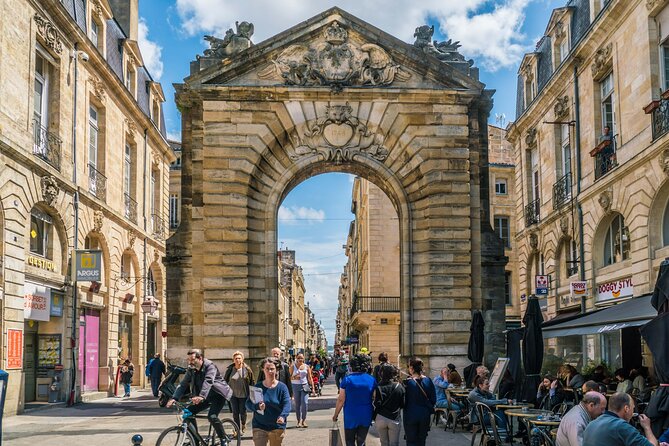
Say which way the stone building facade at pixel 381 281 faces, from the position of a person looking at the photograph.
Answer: facing to the left of the viewer

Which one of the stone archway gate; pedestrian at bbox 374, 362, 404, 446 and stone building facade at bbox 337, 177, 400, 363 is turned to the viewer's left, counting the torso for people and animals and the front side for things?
the stone building facade

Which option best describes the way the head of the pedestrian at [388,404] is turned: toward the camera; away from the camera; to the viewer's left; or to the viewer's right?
away from the camera

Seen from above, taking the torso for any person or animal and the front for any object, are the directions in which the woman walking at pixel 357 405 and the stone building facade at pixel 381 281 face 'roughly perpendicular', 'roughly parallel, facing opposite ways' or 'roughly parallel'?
roughly perpendicular

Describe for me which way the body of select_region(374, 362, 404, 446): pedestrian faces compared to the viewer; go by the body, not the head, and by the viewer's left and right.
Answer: facing away from the viewer

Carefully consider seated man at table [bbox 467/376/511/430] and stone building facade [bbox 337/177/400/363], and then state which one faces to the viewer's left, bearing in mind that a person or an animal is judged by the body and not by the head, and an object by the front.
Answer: the stone building facade

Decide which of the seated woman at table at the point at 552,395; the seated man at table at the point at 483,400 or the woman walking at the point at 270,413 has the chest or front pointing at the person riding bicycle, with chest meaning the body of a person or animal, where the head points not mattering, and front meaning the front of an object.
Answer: the seated woman at table

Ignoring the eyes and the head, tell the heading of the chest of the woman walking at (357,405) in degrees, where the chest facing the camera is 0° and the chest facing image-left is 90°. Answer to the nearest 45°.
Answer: approximately 180°

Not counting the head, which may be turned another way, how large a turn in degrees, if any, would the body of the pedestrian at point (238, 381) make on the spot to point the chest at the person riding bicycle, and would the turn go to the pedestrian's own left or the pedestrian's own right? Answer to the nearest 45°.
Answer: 0° — they already face them

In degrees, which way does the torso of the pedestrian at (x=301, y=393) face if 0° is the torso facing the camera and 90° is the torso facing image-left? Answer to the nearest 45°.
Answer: approximately 0°

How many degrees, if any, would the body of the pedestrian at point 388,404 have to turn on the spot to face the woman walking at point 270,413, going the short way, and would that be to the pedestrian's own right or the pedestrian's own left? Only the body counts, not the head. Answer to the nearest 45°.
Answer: approximately 90° to the pedestrian's own left
